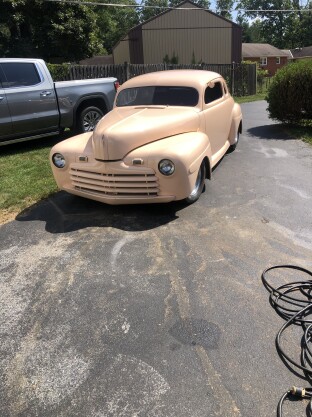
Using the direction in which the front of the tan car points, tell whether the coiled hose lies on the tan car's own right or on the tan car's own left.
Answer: on the tan car's own left

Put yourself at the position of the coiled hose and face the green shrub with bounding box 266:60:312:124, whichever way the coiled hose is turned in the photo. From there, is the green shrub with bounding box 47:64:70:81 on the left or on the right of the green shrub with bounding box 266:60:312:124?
left

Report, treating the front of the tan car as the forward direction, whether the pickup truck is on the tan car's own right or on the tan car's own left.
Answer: on the tan car's own right

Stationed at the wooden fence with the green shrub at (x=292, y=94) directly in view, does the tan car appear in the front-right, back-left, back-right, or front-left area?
front-right

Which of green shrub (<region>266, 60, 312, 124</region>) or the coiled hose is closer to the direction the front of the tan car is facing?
the coiled hose

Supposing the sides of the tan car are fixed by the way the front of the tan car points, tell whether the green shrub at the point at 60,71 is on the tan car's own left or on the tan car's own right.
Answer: on the tan car's own right

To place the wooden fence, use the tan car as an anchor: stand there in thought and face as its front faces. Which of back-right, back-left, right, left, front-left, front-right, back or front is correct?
back-right

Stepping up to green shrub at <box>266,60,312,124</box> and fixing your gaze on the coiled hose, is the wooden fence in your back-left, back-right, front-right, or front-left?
back-right

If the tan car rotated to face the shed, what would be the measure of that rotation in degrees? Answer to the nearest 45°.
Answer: approximately 135° to its right

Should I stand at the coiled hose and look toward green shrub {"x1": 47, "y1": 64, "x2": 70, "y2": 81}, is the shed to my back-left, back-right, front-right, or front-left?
front-right

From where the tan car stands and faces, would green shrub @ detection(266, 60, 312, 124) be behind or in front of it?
behind
